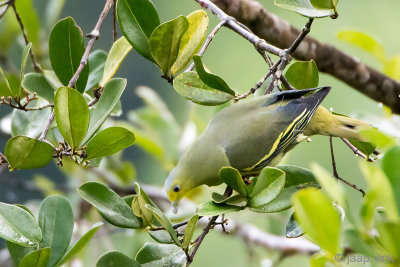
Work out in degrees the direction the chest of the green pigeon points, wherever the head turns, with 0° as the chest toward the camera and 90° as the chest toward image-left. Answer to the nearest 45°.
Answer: approximately 90°

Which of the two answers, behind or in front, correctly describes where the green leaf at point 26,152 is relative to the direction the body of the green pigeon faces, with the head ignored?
in front

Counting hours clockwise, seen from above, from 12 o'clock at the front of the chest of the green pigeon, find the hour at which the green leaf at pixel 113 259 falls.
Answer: The green leaf is roughly at 10 o'clock from the green pigeon.

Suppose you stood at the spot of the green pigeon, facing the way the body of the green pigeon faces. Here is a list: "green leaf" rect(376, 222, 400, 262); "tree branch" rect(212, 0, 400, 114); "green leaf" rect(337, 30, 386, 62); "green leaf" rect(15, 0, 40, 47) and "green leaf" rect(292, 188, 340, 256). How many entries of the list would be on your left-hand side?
2

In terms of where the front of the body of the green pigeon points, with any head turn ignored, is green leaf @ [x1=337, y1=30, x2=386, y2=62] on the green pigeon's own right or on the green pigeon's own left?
on the green pigeon's own right

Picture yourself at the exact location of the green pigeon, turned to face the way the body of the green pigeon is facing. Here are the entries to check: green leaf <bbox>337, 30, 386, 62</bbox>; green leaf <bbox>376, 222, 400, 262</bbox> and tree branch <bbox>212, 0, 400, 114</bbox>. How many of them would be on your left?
1

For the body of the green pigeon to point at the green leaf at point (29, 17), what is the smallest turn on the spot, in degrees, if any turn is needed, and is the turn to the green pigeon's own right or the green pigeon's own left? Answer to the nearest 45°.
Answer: approximately 45° to the green pigeon's own right

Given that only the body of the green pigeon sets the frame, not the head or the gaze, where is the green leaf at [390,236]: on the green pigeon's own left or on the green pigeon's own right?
on the green pigeon's own left
